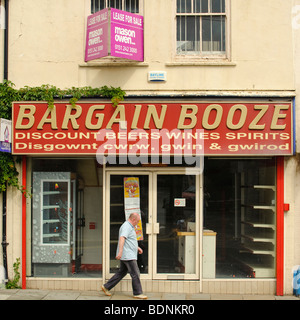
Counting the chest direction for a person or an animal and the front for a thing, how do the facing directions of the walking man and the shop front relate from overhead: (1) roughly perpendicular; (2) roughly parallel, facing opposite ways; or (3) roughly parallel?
roughly perpendicular

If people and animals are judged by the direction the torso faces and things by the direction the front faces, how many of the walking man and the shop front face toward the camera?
1

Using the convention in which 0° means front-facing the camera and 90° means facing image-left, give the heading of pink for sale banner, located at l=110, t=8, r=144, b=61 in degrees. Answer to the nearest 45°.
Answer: approximately 315°

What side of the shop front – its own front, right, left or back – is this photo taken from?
front

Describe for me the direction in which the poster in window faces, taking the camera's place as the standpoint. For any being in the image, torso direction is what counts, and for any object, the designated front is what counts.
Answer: facing the viewer

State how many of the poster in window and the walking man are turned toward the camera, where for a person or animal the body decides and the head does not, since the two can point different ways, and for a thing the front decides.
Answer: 1
